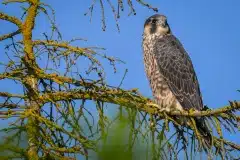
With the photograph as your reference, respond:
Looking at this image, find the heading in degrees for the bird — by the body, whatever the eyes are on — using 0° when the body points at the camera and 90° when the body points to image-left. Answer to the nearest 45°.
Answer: approximately 45°
